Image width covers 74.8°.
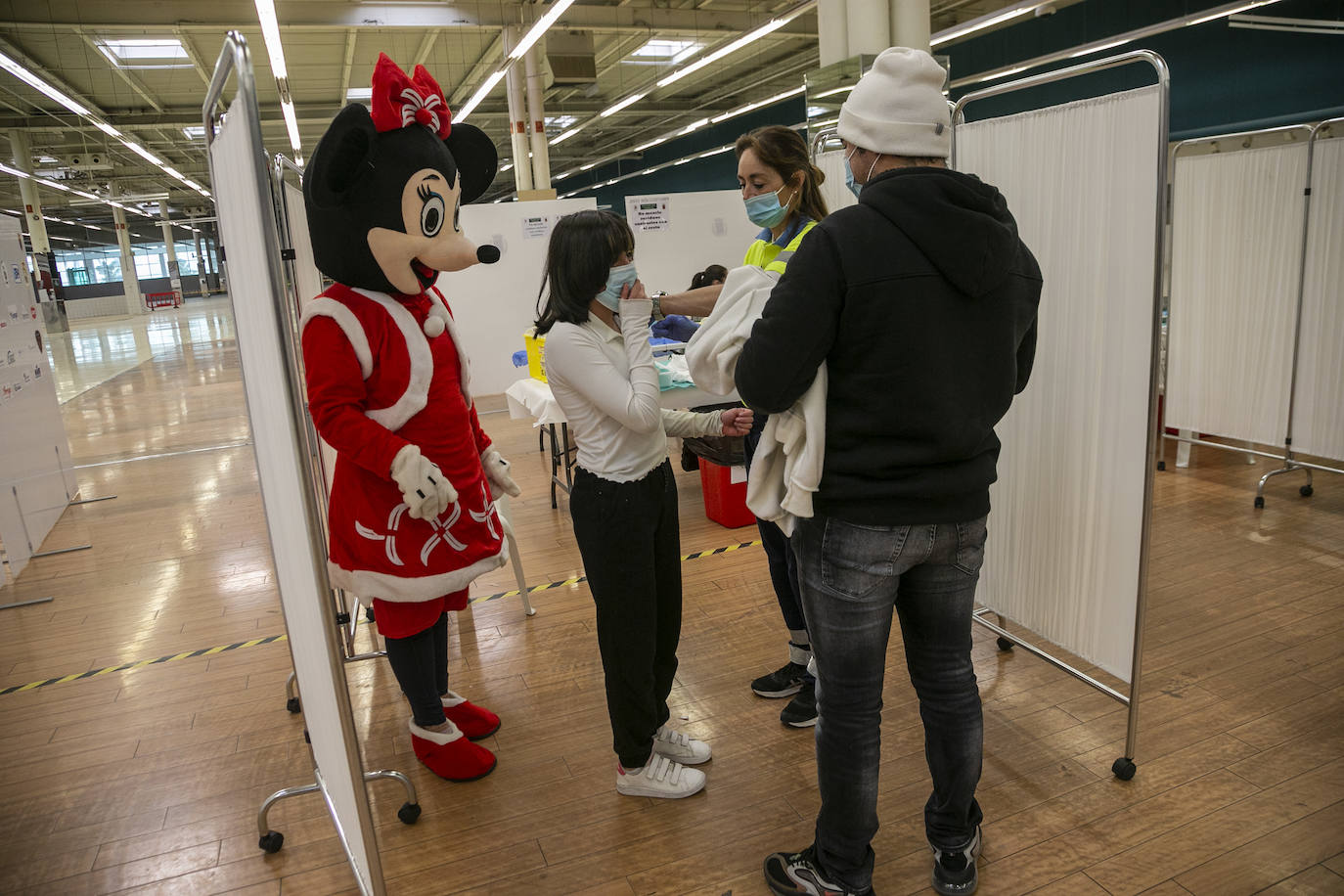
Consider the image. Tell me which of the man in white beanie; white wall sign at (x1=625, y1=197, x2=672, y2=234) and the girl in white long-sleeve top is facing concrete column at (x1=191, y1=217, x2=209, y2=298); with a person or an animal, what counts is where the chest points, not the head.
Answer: the man in white beanie

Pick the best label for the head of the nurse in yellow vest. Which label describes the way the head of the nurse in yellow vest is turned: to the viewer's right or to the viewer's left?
to the viewer's left

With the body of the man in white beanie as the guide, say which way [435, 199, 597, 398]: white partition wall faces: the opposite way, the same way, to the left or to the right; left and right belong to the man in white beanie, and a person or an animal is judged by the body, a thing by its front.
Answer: the opposite way

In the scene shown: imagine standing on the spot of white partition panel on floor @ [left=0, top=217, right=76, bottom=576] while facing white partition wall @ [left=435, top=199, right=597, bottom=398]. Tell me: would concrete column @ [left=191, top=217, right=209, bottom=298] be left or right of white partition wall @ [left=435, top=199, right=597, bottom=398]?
left

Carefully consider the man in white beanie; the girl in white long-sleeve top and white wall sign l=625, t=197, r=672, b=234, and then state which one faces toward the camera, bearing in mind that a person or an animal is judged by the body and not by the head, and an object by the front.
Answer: the white wall sign

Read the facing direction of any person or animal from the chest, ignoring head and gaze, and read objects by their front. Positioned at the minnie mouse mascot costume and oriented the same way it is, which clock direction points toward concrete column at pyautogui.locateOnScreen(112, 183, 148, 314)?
The concrete column is roughly at 7 o'clock from the minnie mouse mascot costume.

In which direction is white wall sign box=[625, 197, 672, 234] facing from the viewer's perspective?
toward the camera

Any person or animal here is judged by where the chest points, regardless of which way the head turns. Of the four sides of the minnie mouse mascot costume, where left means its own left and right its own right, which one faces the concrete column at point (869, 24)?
left

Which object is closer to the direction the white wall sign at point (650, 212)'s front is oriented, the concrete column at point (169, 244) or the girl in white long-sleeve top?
the girl in white long-sleeve top

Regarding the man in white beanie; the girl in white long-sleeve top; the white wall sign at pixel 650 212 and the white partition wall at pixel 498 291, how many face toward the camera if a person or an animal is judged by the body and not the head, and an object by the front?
2

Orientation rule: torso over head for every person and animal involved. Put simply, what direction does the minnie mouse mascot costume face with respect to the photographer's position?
facing the viewer and to the right of the viewer

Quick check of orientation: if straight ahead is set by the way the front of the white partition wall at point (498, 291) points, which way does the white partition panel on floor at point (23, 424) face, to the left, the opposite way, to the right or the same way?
to the left

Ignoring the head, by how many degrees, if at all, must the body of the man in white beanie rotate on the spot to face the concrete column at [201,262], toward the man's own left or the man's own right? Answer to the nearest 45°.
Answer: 0° — they already face it
